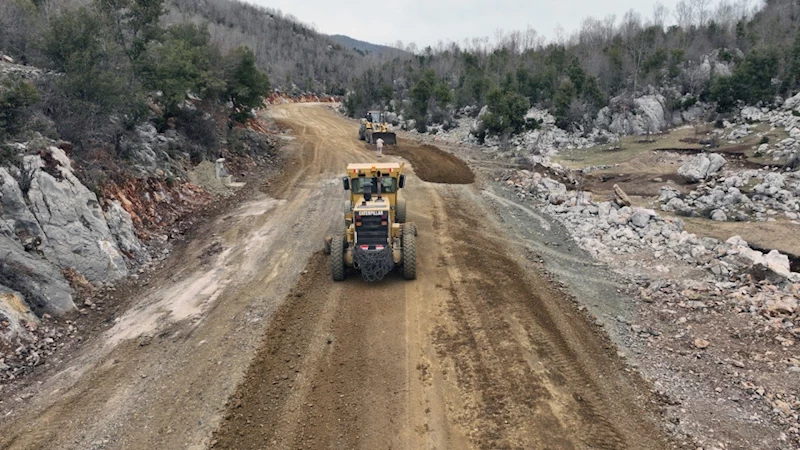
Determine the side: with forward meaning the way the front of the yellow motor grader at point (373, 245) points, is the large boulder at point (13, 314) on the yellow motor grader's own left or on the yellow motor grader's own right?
on the yellow motor grader's own left

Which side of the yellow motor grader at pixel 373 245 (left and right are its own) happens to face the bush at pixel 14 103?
left

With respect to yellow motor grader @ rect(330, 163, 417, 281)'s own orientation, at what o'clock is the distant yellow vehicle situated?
The distant yellow vehicle is roughly at 12 o'clock from the yellow motor grader.

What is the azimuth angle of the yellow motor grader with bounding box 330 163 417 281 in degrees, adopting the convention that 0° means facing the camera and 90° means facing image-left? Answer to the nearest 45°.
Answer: approximately 180°

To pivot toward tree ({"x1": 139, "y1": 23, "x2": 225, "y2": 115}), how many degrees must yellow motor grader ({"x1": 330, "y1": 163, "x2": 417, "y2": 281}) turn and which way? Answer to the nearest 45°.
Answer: approximately 45° to its left

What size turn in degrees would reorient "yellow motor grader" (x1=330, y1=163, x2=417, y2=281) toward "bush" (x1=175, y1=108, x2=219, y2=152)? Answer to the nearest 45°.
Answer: approximately 45° to its left

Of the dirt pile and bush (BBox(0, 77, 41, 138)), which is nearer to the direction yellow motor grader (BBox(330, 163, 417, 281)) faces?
the dirt pile

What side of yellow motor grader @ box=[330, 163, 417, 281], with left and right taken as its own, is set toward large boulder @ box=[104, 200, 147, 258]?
left

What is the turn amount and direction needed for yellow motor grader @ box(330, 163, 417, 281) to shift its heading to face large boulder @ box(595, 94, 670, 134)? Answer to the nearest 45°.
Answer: approximately 45° to its right

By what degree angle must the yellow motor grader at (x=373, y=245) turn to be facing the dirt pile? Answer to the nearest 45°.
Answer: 0° — it already faces it

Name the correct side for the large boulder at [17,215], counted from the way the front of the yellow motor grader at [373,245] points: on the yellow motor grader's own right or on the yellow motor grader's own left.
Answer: on the yellow motor grader's own left
